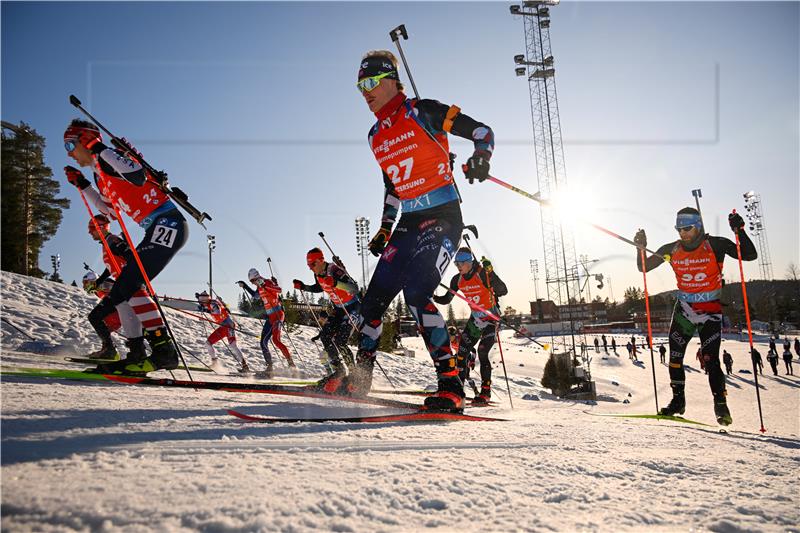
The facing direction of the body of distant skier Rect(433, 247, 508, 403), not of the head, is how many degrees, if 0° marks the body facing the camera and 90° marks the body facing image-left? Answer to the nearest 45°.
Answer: approximately 45°
